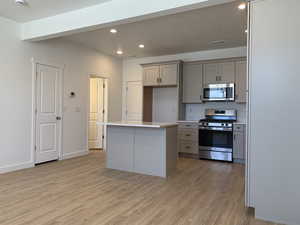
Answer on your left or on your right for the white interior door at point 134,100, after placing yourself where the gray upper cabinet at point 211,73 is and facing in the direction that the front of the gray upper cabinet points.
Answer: on your right

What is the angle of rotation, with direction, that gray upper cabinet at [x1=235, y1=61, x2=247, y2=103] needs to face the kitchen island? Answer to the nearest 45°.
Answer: approximately 45° to its right

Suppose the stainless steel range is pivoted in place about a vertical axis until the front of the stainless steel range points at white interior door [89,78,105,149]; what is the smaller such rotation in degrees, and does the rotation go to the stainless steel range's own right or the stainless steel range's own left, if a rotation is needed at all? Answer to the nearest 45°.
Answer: approximately 90° to the stainless steel range's own right
